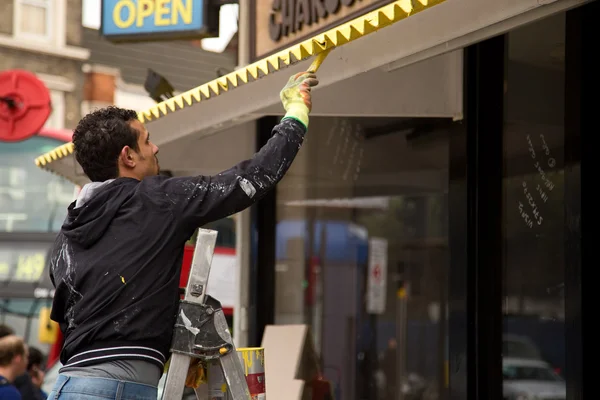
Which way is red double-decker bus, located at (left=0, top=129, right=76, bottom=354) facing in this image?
toward the camera

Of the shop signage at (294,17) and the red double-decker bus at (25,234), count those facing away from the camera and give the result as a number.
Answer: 0

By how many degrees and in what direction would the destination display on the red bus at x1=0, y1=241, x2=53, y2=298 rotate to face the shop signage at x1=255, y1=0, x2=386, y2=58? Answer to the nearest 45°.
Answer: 0° — it already faces it

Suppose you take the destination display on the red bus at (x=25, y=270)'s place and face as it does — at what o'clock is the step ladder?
The step ladder is roughly at 12 o'clock from the destination display on the red bus.

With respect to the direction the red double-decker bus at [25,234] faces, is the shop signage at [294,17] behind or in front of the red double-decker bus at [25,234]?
in front

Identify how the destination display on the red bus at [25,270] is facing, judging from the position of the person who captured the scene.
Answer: facing the viewer

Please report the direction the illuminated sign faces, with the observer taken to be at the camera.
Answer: facing the viewer and to the left of the viewer

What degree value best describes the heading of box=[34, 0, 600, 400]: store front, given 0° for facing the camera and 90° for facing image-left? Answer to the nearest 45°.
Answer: approximately 45°

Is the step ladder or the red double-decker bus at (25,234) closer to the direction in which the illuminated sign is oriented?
the step ladder

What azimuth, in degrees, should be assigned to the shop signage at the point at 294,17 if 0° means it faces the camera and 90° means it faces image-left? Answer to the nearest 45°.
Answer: approximately 45°
